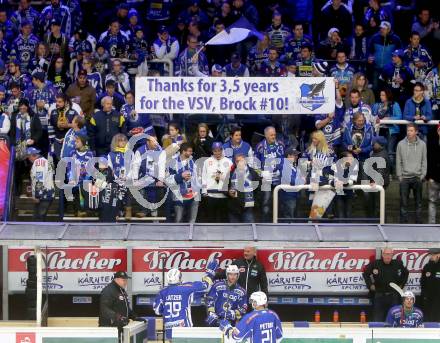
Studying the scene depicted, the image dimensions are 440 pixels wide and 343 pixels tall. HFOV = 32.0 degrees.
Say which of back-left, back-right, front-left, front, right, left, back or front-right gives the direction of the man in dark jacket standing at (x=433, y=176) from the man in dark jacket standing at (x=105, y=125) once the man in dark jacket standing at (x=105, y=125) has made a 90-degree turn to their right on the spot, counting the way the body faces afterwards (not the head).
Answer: back

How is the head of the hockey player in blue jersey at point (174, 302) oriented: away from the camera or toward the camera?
away from the camera

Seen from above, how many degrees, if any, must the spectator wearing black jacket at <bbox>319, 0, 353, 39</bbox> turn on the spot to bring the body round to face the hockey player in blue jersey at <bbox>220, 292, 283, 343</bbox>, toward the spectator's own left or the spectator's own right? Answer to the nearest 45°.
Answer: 0° — they already face them
